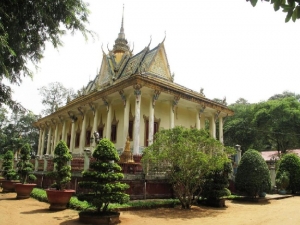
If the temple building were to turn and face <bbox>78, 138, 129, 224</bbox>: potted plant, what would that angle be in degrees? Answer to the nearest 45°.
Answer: approximately 45° to its right

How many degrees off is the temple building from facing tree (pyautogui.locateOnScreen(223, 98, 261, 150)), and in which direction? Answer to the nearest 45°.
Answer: approximately 90° to its left

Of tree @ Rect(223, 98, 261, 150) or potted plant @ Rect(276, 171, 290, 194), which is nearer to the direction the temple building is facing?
the potted plant

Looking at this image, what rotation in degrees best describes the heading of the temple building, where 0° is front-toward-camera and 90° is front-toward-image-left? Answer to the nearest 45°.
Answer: approximately 315°

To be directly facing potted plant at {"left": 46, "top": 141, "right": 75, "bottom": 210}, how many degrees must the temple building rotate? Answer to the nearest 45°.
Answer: approximately 45° to its right

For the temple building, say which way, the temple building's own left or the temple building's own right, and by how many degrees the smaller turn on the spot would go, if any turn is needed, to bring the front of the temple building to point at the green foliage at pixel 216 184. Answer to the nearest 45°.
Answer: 0° — it already faces it

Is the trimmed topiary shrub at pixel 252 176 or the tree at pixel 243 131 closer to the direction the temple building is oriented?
the trimmed topiary shrub

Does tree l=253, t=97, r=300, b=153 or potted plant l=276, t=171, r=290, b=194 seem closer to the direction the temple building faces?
the potted plant

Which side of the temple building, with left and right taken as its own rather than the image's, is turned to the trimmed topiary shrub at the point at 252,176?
front
